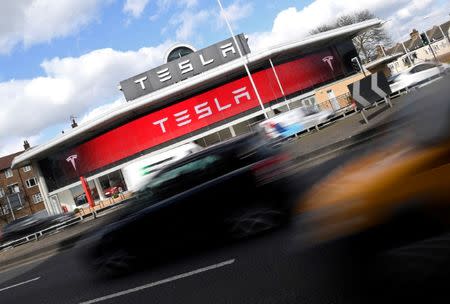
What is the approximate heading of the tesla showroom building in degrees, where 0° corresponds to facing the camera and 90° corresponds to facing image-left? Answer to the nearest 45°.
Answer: approximately 0°

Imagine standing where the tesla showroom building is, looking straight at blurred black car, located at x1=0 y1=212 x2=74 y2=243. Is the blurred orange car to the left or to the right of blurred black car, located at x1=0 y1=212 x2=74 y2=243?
left

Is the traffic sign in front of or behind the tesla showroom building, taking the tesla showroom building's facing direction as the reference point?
in front

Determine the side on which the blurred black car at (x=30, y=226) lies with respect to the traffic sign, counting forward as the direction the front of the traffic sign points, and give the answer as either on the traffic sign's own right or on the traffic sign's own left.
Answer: on the traffic sign's own right

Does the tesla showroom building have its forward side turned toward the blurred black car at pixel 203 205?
yes

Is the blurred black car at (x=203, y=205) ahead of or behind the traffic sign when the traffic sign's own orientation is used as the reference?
ahead

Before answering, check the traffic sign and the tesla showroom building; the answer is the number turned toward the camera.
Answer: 2

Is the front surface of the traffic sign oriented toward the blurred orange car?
yes

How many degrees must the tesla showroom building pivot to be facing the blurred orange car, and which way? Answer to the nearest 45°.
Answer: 0° — it already faces it

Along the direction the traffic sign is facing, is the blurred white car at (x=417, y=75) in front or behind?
behind

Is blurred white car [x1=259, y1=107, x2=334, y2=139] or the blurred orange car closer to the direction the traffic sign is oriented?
the blurred orange car

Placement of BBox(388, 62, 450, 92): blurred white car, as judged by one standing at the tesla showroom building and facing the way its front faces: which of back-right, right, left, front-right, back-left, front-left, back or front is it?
front-left
